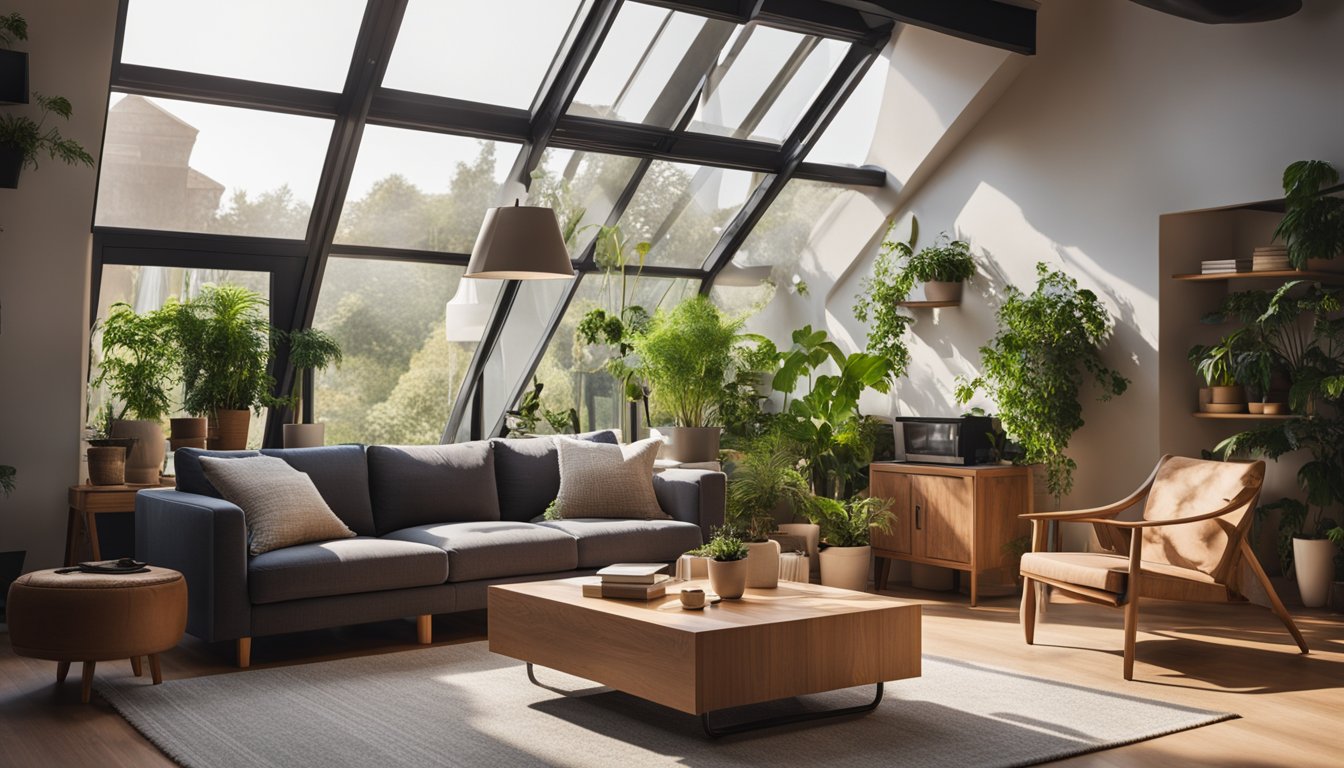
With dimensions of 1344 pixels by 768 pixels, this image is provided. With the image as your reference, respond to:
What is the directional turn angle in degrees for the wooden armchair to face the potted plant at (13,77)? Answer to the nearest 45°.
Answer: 0° — it already faces it

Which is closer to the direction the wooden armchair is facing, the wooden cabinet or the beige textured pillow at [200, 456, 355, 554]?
the beige textured pillow

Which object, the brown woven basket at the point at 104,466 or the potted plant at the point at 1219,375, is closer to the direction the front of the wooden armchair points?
the brown woven basket

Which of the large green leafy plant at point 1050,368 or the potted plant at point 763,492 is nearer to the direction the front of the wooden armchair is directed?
the potted plant

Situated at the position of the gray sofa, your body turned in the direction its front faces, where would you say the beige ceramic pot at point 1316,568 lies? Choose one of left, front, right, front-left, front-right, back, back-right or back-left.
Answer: front-left

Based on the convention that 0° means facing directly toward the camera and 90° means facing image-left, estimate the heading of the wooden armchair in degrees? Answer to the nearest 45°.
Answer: approximately 45°

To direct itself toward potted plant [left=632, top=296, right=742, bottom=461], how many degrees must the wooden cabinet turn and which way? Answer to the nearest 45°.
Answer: approximately 45° to its right

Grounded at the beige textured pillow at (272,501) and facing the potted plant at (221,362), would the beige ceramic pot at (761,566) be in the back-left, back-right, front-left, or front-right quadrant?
back-right

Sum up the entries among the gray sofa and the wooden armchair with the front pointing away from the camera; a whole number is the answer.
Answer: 0
